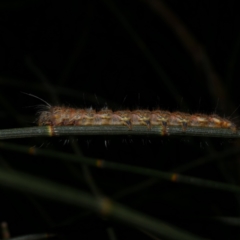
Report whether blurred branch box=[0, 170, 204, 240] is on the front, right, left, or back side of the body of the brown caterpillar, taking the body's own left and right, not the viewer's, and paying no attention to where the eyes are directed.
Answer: left

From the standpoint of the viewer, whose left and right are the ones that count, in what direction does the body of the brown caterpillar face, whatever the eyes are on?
facing to the left of the viewer

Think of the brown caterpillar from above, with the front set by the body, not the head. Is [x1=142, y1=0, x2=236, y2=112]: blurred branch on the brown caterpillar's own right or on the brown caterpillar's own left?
on the brown caterpillar's own right
